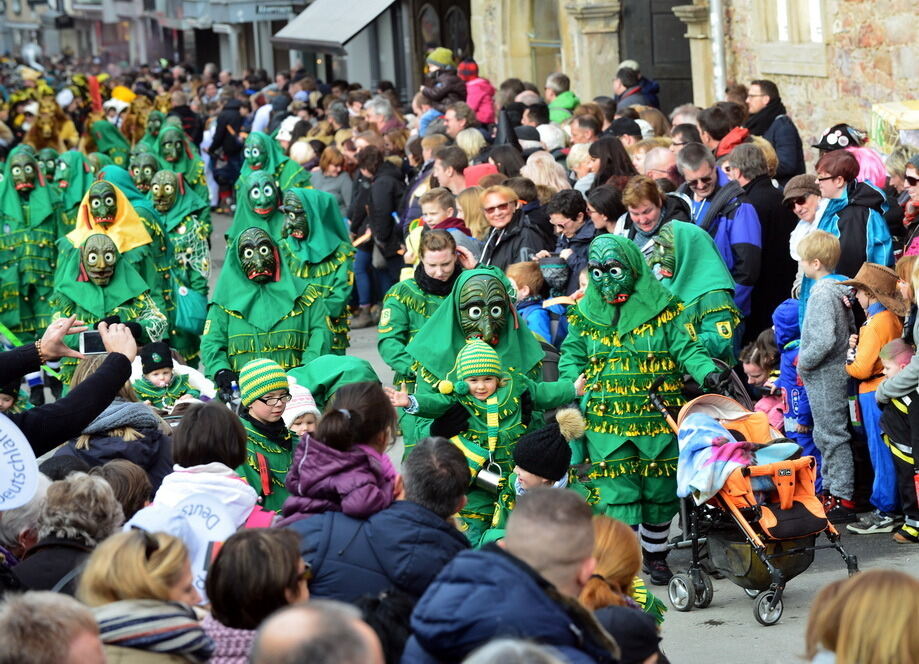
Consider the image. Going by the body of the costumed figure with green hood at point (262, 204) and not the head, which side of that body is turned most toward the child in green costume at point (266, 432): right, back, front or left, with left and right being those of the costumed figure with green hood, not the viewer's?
front

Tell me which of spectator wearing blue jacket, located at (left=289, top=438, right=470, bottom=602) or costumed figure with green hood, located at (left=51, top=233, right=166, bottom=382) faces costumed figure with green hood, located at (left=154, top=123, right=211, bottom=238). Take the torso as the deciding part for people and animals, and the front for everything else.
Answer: the spectator wearing blue jacket

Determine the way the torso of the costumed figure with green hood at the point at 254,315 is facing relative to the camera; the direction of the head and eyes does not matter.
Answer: toward the camera

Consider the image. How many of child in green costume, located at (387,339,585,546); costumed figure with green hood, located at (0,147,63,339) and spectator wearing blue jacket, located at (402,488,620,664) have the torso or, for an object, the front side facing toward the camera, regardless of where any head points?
2

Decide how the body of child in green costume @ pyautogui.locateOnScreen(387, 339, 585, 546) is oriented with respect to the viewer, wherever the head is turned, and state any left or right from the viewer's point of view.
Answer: facing the viewer

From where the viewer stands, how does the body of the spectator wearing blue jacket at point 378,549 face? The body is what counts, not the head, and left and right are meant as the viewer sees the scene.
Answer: facing away from the viewer

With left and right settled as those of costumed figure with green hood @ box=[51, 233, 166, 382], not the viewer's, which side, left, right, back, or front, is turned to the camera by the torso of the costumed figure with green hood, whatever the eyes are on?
front

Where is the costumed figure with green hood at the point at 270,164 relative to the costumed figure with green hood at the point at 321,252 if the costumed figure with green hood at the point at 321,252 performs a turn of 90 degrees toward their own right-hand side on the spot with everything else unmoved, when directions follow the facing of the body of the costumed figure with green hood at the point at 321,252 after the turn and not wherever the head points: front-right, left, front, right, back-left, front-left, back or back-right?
front-right

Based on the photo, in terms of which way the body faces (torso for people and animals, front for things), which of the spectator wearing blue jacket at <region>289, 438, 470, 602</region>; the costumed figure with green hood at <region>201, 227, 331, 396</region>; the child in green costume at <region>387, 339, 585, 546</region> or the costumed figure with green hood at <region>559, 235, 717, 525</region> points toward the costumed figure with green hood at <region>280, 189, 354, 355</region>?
the spectator wearing blue jacket

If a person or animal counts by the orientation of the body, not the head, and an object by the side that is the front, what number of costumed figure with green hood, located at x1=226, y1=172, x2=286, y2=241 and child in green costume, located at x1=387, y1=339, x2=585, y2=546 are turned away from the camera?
0

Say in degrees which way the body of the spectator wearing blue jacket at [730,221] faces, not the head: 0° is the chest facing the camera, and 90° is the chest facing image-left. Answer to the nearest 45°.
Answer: approximately 45°

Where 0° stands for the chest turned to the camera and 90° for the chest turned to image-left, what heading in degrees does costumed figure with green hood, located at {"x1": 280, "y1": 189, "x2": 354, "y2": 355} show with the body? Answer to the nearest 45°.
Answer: approximately 45°
